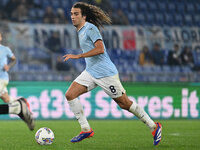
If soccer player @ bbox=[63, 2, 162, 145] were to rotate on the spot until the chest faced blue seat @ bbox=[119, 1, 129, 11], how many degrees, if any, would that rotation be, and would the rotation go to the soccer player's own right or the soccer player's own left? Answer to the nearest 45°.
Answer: approximately 90° to the soccer player's own right

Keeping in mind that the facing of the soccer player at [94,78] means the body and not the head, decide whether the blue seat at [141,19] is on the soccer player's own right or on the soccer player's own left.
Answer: on the soccer player's own right

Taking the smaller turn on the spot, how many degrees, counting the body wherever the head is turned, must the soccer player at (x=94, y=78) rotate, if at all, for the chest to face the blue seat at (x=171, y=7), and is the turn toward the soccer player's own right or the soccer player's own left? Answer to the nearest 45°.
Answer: approximately 90° to the soccer player's own right

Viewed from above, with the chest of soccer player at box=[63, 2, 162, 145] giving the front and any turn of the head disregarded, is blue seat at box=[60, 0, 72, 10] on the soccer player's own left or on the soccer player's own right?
on the soccer player's own right

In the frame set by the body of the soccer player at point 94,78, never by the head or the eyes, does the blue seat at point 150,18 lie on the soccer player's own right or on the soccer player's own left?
on the soccer player's own right

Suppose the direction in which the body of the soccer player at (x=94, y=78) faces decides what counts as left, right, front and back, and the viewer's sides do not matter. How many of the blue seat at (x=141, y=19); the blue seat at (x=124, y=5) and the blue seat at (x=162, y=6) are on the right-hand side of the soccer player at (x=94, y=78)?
3

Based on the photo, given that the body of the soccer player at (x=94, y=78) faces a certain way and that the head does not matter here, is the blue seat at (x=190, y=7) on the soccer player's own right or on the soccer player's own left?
on the soccer player's own right

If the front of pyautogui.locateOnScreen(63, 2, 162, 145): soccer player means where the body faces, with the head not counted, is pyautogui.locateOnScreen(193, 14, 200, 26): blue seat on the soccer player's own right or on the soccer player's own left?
on the soccer player's own right

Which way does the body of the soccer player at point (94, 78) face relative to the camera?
to the viewer's left

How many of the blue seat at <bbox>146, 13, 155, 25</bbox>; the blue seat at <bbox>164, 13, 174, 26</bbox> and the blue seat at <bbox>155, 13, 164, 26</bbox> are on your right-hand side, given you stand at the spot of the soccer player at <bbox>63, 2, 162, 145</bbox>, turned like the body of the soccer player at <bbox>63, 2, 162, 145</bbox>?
3
